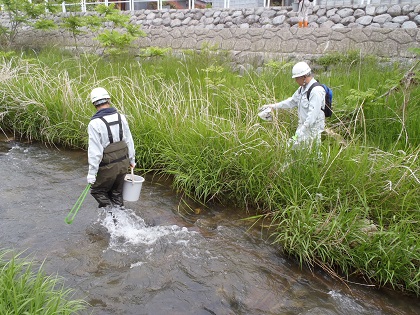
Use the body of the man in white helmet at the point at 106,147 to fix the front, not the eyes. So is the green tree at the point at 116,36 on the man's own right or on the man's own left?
on the man's own right

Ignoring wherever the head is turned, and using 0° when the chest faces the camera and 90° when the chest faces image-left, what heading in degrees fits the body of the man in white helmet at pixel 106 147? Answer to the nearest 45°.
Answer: approximately 135°

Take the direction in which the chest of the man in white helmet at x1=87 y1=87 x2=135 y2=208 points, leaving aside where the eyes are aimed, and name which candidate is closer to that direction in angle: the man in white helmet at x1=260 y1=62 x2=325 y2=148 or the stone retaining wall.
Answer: the stone retaining wall

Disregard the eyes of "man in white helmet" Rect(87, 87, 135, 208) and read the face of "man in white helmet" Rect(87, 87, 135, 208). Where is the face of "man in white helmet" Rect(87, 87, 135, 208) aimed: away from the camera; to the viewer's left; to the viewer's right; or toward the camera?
away from the camera

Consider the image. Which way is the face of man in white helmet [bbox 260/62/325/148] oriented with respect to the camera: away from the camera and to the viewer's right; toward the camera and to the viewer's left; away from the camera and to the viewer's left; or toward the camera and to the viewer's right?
toward the camera and to the viewer's left

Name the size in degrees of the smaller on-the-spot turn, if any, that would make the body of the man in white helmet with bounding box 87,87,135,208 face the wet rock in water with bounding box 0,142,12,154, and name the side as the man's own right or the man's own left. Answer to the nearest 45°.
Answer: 0° — they already face it
